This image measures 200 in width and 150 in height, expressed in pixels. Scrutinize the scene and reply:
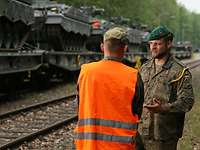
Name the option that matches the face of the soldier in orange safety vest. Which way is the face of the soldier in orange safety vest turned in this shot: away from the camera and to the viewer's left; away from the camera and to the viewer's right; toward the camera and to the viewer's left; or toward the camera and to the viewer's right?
away from the camera and to the viewer's right

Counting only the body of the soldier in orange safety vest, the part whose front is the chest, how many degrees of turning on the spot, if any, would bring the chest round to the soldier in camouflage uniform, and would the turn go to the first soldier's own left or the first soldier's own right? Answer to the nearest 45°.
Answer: approximately 45° to the first soldier's own right

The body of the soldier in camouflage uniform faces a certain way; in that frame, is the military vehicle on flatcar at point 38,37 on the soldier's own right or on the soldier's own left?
on the soldier's own right

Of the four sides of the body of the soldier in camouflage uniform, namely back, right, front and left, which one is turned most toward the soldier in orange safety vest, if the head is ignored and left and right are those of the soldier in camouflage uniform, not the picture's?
front

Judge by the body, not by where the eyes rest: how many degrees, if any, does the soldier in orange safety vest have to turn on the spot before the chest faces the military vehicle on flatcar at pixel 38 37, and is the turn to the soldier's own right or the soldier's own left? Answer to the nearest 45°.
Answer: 0° — they already face it

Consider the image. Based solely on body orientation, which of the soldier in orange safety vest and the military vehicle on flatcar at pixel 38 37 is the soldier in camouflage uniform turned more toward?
the soldier in orange safety vest

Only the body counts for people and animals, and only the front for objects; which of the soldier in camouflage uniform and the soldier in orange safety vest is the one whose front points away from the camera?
the soldier in orange safety vest

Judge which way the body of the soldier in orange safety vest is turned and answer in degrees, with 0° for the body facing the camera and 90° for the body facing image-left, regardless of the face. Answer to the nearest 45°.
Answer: approximately 180°

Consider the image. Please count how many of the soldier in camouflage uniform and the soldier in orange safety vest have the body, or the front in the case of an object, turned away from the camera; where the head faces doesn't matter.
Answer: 1

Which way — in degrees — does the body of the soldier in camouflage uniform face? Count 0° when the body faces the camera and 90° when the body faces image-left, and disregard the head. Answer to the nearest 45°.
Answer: approximately 45°
